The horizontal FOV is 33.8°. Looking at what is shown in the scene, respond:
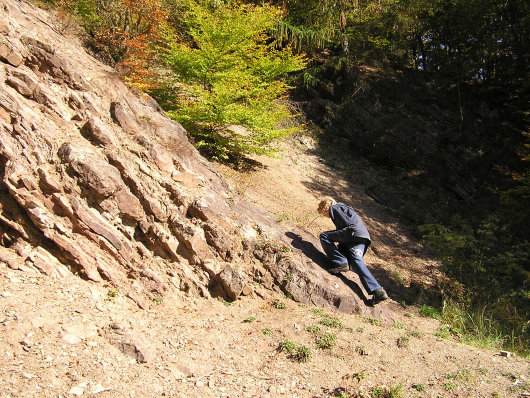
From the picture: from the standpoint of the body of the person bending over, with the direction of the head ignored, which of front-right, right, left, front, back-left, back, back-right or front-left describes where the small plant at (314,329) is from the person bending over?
left

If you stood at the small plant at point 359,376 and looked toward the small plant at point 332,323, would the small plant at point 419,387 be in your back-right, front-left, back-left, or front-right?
back-right

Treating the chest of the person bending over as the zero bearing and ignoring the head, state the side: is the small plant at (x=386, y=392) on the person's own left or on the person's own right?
on the person's own left

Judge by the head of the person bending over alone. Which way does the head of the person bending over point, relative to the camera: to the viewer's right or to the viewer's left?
to the viewer's left

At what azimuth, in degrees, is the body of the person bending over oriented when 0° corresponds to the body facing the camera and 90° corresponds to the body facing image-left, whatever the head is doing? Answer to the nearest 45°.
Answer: approximately 90°

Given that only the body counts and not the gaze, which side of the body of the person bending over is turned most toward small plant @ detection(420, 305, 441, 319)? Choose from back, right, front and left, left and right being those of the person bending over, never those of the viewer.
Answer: back

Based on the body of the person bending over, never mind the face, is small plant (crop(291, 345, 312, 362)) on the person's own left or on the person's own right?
on the person's own left

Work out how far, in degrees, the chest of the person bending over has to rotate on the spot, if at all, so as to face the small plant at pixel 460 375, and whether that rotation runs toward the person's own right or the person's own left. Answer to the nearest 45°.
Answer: approximately 135° to the person's own left
